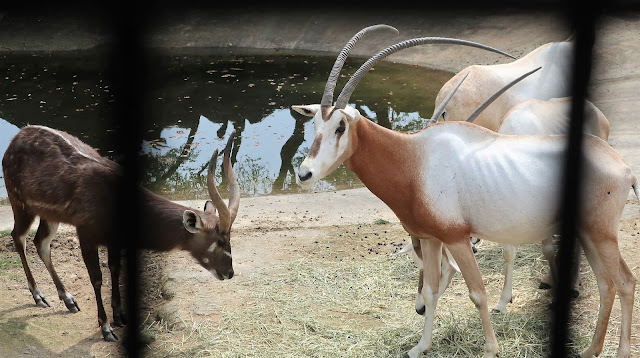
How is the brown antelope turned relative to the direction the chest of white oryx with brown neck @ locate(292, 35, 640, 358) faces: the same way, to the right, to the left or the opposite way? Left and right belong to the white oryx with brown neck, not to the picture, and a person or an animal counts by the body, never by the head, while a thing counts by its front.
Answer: the opposite way

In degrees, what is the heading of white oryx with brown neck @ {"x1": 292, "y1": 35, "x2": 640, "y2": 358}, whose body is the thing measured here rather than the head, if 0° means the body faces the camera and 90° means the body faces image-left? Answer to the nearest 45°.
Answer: approximately 90°

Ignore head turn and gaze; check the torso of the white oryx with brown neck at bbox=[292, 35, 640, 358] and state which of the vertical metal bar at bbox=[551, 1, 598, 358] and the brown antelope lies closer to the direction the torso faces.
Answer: the brown antelope

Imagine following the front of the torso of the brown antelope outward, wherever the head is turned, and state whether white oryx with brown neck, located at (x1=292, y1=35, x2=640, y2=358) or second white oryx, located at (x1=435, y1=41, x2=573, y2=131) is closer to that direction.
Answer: the white oryx with brown neck
